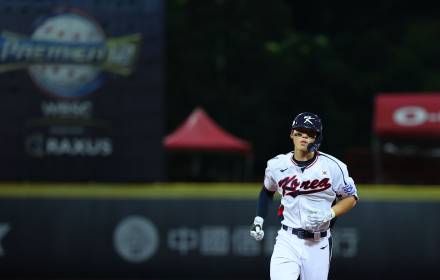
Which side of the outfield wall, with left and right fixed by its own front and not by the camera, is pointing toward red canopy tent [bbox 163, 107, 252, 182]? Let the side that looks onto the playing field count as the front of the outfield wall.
back

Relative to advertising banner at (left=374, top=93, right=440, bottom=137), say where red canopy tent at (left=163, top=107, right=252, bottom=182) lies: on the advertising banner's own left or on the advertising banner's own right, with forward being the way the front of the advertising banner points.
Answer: on the advertising banner's own right

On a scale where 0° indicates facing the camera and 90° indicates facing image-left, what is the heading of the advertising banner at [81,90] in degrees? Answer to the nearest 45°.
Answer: approximately 0°

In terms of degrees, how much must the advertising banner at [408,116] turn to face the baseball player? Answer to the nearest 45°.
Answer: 0° — it already faces them

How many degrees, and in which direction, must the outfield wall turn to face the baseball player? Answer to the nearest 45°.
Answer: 0° — it already faces them
